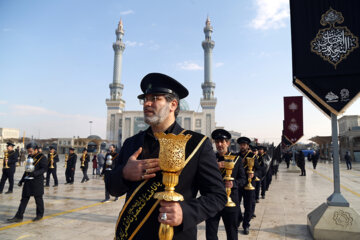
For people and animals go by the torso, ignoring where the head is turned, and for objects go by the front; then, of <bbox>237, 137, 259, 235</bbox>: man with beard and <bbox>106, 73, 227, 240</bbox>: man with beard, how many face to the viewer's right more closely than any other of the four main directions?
0

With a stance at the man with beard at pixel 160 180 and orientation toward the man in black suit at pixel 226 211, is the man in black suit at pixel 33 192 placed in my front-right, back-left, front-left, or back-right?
front-left

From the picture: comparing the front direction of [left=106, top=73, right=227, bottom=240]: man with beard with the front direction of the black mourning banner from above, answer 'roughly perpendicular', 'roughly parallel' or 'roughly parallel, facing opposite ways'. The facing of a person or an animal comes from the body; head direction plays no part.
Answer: roughly parallel

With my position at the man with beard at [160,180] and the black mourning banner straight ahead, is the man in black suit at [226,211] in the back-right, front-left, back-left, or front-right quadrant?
front-left

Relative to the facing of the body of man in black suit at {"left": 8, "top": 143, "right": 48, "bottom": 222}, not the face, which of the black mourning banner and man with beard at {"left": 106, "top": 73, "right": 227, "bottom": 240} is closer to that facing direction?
the man with beard

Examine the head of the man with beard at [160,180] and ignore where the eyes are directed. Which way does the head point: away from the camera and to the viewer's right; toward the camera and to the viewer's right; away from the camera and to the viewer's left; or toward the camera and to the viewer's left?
toward the camera and to the viewer's left

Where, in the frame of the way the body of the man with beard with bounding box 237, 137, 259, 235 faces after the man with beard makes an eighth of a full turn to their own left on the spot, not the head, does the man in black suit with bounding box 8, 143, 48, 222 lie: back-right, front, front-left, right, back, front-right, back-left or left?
right

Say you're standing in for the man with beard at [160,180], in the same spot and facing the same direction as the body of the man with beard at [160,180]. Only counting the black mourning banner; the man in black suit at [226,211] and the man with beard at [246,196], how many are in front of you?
0

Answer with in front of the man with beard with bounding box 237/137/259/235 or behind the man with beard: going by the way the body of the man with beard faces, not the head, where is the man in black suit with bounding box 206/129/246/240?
in front

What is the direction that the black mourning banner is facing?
toward the camera

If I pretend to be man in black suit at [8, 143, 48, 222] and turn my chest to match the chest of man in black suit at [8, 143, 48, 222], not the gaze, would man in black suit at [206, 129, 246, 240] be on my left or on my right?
on my left

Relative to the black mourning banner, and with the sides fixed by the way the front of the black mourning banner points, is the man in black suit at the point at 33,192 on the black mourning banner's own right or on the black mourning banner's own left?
on the black mourning banner's own right
